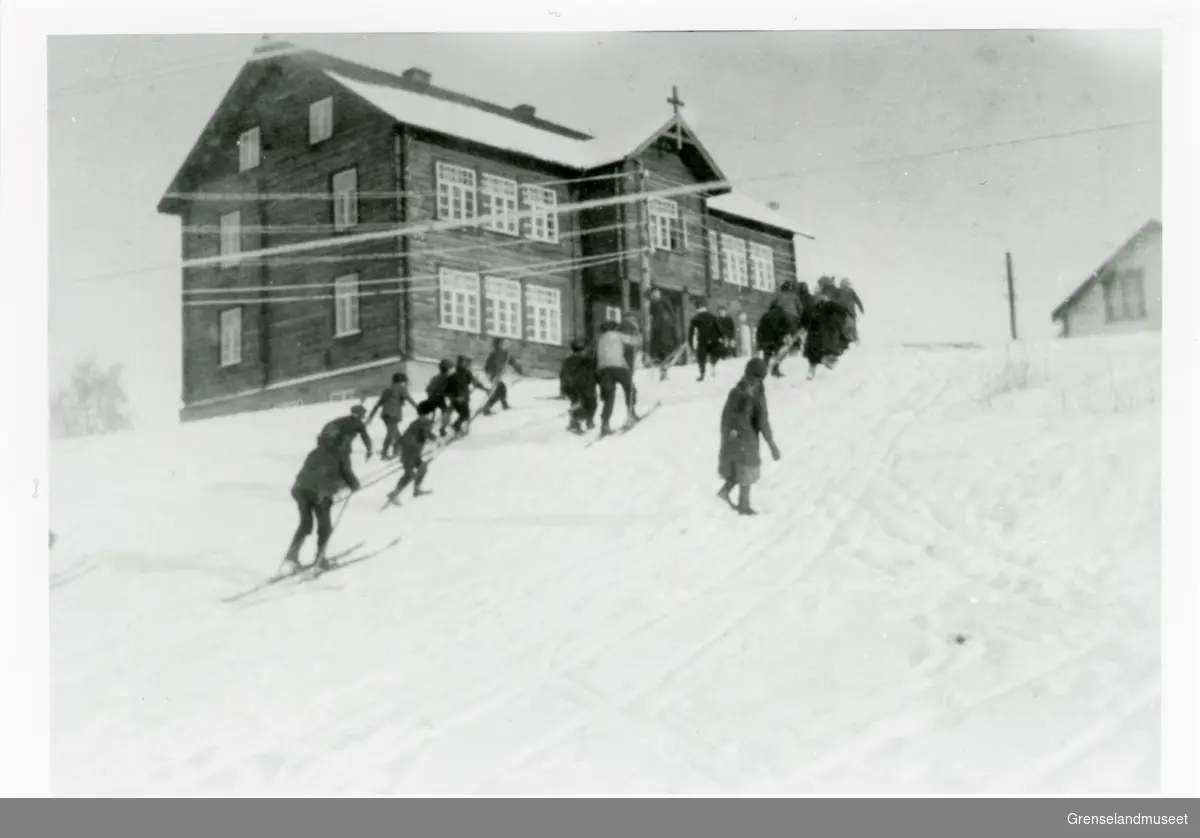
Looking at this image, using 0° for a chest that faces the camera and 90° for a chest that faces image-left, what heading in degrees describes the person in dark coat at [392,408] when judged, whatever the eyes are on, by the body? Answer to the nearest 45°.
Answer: approximately 225°

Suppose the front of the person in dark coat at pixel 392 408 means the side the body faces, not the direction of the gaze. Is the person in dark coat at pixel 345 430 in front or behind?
behind

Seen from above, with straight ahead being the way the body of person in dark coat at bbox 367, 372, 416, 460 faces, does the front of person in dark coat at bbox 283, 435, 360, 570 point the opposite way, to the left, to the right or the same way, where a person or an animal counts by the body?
the same way

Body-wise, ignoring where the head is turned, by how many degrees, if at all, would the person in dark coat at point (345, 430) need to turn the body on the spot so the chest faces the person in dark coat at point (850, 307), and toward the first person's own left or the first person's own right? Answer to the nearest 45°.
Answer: approximately 45° to the first person's own right

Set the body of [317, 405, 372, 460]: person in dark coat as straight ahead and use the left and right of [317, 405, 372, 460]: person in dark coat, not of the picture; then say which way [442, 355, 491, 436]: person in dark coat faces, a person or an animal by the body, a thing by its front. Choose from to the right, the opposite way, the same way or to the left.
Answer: the same way

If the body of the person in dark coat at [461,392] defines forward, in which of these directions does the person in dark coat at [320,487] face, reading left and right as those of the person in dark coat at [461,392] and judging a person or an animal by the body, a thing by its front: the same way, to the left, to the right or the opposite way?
the same way

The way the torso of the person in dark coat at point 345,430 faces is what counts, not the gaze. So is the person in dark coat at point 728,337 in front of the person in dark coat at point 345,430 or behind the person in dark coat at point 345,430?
in front

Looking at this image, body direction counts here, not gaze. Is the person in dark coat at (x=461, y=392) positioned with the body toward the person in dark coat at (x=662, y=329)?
yes

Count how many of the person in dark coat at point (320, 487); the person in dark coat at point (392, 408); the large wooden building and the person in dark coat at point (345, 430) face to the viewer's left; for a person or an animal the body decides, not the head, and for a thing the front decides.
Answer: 0

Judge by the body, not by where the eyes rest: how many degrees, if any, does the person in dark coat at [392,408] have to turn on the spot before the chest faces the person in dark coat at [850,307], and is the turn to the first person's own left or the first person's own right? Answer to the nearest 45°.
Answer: approximately 45° to the first person's own right

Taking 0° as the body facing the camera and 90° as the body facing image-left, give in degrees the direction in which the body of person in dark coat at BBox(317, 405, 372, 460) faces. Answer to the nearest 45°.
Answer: approximately 225°

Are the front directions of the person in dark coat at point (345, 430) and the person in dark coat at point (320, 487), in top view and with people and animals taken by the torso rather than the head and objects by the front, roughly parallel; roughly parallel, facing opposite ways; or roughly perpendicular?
roughly parallel

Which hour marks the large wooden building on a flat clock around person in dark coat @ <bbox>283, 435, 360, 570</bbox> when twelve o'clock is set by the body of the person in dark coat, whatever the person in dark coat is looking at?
The large wooden building is roughly at 11 o'clock from the person in dark coat.
